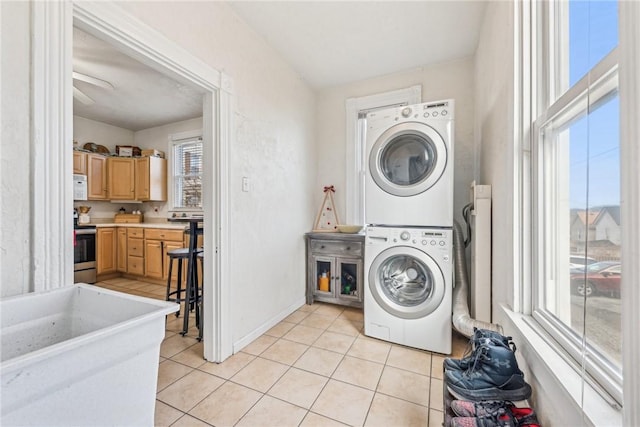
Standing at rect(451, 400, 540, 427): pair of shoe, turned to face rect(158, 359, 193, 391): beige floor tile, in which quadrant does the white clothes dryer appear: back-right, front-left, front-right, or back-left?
front-right

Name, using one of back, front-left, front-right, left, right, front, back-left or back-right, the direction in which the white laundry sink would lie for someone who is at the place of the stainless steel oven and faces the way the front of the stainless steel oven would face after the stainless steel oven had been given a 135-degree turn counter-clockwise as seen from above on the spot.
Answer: back

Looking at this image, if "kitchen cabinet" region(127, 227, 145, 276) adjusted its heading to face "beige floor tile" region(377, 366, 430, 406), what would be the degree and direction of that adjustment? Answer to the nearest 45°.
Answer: approximately 45° to its left

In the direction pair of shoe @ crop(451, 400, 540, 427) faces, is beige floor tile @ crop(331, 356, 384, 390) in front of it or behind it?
in front

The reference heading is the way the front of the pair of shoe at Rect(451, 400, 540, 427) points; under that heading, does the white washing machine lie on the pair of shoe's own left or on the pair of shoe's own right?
on the pair of shoe's own right

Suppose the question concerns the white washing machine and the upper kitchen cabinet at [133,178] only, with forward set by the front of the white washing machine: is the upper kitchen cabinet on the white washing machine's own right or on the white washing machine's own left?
on the white washing machine's own right

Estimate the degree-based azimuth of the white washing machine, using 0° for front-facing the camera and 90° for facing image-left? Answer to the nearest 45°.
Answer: approximately 45°

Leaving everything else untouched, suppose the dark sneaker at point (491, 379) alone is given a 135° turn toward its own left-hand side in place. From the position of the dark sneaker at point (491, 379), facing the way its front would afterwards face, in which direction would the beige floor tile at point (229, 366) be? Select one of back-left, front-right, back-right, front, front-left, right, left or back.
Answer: back-right

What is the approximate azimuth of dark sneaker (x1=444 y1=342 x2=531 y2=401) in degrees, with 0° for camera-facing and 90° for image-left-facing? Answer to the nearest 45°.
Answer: approximately 90°

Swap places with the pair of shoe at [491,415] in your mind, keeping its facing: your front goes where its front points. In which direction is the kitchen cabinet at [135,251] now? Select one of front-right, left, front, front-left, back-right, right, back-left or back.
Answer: front

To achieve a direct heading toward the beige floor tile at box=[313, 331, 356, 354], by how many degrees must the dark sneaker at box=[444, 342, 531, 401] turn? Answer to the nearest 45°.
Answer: approximately 45° to its right

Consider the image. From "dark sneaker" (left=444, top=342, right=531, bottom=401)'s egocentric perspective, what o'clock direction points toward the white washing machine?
The white washing machine is roughly at 2 o'clock from the dark sneaker.

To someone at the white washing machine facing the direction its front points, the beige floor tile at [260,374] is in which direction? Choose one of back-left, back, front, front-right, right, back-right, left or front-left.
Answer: front

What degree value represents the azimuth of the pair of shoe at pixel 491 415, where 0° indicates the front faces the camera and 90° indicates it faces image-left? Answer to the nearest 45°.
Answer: approximately 90°

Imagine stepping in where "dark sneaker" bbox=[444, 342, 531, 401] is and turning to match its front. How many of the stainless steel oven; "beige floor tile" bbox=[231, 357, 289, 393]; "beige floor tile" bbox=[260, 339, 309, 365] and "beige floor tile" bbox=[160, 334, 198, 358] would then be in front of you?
4

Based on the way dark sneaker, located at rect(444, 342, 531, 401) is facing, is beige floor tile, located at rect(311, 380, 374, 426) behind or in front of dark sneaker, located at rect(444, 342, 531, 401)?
in front

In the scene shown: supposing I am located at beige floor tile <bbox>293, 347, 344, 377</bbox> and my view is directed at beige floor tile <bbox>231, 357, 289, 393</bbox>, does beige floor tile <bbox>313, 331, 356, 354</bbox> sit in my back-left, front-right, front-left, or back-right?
back-right
